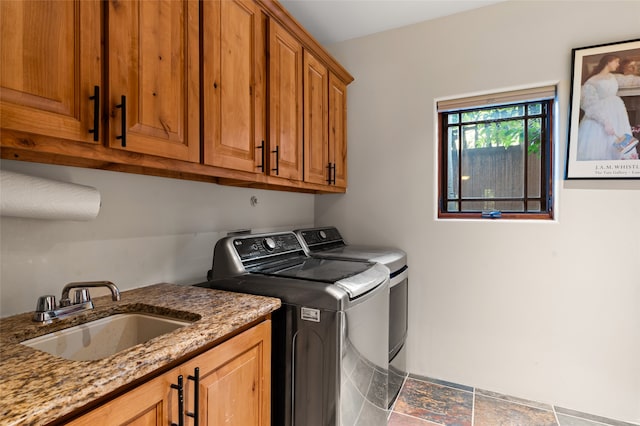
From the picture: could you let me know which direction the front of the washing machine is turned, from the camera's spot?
facing the viewer and to the right of the viewer

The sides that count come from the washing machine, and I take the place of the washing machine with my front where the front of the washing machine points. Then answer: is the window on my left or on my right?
on my left

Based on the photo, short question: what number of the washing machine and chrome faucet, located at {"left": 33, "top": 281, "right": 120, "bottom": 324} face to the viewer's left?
0

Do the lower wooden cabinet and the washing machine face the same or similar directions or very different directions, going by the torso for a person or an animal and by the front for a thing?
same or similar directions

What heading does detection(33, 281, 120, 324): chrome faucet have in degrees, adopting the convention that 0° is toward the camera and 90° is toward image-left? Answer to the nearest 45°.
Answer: approximately 315°

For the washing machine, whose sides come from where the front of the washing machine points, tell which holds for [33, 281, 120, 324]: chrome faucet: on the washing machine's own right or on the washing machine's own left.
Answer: on the washing machine's own right

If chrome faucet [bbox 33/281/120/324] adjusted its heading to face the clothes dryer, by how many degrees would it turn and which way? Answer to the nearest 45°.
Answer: approximately 45° to its left

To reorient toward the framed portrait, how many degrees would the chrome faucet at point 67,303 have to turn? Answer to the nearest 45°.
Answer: approximately 45° to its left

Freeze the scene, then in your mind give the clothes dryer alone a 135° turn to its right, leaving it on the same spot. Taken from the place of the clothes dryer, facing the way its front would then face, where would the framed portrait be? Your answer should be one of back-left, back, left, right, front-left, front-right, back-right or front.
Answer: back

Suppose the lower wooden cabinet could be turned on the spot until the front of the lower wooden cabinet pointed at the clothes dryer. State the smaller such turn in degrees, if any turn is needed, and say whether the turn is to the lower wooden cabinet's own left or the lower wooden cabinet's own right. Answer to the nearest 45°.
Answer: approximately 90° to the lower wooden cabinet's own left
